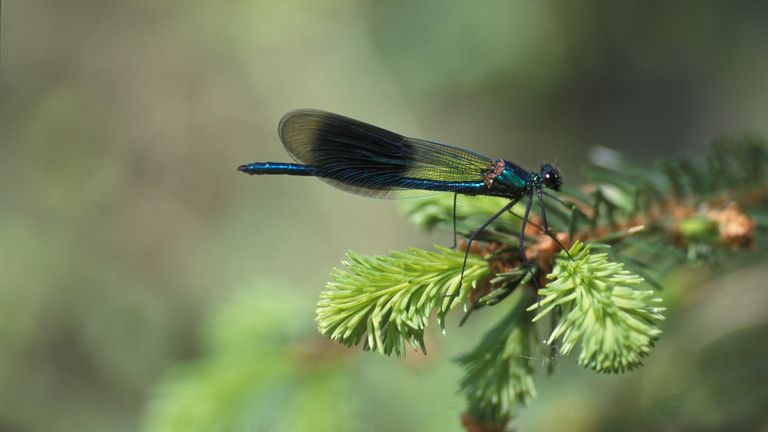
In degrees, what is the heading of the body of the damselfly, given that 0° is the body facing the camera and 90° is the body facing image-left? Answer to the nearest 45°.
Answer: approximately 270°
